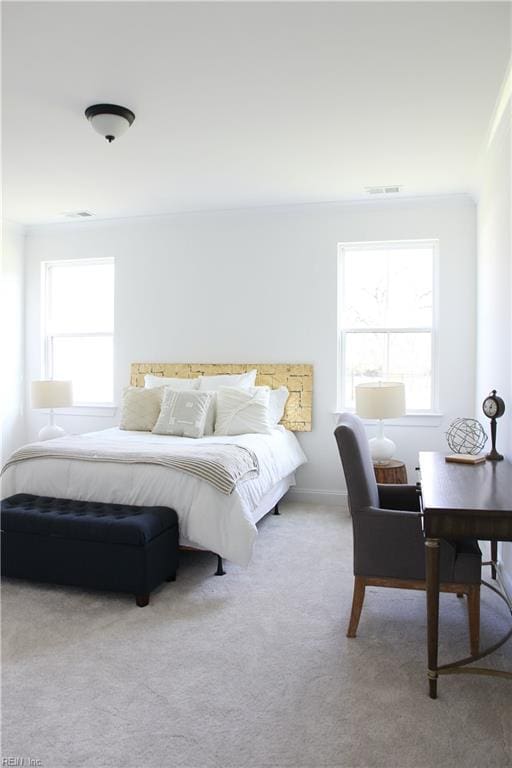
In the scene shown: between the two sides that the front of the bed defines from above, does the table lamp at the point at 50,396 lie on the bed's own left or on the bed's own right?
on the bed's own right

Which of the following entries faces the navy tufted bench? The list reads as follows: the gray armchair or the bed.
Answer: the bed

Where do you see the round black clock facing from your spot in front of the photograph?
facing the viewer and to the left of the viewer

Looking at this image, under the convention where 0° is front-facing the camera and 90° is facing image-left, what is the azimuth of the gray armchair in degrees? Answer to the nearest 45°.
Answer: approximately 270°

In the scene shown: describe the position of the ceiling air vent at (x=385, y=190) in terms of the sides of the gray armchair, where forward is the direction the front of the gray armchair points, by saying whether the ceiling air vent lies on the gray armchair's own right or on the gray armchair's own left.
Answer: on the gray armchair's own left

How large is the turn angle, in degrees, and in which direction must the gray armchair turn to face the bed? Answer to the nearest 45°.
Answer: approximately 135° to its left

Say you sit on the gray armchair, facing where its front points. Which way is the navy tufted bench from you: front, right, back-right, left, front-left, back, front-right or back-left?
back

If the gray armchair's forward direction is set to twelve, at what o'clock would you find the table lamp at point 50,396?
The table lamp is roughly at 7 o'clock from the gray armchair.

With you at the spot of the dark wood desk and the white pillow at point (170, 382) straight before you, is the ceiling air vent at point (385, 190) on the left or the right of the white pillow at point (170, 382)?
right

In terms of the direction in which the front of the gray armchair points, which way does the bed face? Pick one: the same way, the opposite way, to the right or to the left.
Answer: to the right

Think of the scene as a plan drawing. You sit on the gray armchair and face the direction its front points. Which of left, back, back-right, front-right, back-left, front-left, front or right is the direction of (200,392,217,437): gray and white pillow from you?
back-left

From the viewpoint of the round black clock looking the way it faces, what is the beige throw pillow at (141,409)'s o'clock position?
The beige throw pillow is roughly at 2 o'clock from the round black clock.

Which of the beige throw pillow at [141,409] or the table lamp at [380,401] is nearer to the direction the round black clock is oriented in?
the beige throw pillow

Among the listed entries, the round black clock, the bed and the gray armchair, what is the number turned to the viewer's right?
1

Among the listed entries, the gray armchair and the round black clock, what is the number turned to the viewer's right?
1
